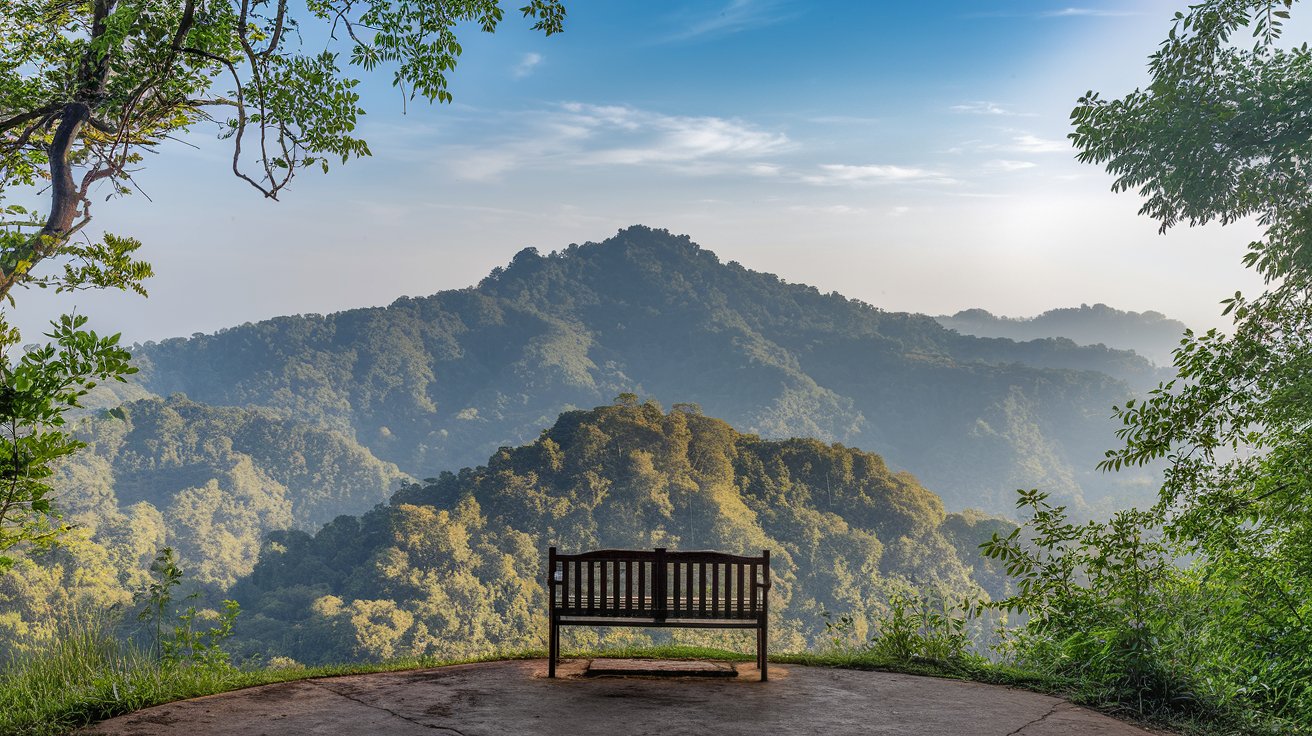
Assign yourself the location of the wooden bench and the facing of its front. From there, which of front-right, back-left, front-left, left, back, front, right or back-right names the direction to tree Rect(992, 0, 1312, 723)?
right

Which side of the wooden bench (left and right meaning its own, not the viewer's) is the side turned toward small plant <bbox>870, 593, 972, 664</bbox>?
right

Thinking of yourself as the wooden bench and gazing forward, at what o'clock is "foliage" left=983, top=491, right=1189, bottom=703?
The foliage is roughly at 3 o'clock from the wooden bench.

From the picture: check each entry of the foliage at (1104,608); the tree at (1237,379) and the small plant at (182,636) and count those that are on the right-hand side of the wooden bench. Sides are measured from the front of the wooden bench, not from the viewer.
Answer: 2

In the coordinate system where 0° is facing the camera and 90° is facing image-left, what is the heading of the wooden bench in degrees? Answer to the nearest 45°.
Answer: approximately 180°

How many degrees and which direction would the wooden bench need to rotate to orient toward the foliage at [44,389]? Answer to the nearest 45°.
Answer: approximately 135° to its left

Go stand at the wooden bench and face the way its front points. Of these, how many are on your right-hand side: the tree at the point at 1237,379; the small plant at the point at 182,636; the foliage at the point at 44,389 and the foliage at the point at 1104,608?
2

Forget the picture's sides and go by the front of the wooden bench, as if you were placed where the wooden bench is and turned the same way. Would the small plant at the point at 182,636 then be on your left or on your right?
on your left
